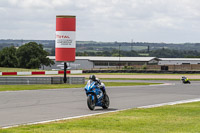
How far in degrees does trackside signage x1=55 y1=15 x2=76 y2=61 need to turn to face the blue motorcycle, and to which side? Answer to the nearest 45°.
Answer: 0° — it already faces it

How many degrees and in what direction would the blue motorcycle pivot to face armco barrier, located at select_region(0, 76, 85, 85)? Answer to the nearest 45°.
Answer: approximately 135° to its right

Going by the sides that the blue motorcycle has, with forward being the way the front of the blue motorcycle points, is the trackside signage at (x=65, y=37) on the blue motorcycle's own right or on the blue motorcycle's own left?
on the blue motorcycle's own right

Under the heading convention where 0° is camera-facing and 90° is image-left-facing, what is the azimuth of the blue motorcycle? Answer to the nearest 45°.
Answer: approximately 45°

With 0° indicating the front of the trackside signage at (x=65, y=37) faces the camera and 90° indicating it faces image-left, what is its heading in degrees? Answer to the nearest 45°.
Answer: approximately 0°
